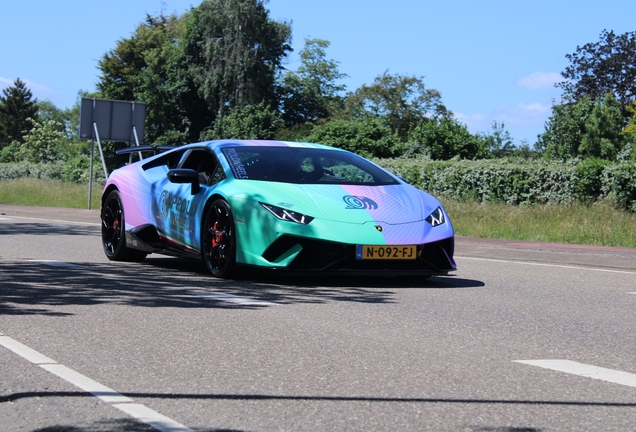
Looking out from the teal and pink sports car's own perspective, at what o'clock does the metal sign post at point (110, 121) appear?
The metal sign post is roughly at 7 o'clock from the teal and pink sports car.

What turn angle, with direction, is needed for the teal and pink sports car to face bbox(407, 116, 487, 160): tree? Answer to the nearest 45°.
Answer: approximately 135° to its left

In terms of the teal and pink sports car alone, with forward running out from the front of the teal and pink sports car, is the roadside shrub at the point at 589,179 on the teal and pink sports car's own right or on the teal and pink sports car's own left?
on the teal and pink sports car's own left

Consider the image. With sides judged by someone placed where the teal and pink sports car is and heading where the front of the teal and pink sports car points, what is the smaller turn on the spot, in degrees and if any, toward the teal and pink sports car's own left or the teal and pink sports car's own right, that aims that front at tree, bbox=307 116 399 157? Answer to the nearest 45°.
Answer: approximately 135° to the teal and pink sports car's own left

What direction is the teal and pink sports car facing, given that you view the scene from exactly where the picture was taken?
facing the viewer and to the right of the viewer

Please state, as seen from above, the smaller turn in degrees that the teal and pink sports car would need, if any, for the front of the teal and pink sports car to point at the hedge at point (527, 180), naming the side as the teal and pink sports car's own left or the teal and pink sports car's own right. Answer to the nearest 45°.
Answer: approximately 90° to the teal and pink sports car's own left

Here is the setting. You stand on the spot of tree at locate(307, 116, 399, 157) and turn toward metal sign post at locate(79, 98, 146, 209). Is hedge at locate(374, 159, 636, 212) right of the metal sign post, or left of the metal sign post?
left

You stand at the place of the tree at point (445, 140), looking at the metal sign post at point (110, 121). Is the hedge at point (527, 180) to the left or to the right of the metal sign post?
left
